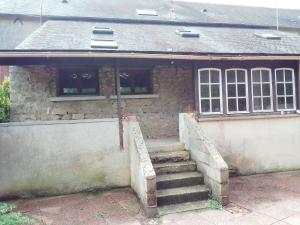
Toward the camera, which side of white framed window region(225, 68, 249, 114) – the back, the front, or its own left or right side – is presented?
front

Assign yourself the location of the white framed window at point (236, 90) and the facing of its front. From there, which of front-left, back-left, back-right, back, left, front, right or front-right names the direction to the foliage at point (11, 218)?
front-right

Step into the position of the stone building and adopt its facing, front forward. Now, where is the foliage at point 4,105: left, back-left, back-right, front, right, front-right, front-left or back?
right

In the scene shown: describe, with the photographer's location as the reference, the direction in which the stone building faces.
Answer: facing the viewer

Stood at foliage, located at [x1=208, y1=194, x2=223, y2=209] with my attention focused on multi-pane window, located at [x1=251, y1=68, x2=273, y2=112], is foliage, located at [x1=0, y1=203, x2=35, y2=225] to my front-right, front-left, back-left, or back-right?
back-left

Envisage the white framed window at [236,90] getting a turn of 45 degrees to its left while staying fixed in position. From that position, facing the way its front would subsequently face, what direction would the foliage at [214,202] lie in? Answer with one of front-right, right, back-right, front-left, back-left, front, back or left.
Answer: front-right

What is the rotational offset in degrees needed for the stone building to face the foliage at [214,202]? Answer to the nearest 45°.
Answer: approximately 45° to its left

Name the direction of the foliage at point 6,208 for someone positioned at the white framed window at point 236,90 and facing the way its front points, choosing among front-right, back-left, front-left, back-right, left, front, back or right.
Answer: front-right

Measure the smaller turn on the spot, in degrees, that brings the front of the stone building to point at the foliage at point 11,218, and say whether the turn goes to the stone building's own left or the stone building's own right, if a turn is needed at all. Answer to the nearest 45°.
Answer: approximately 45° to the stone building's own right

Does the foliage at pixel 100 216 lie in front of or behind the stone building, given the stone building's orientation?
in front
